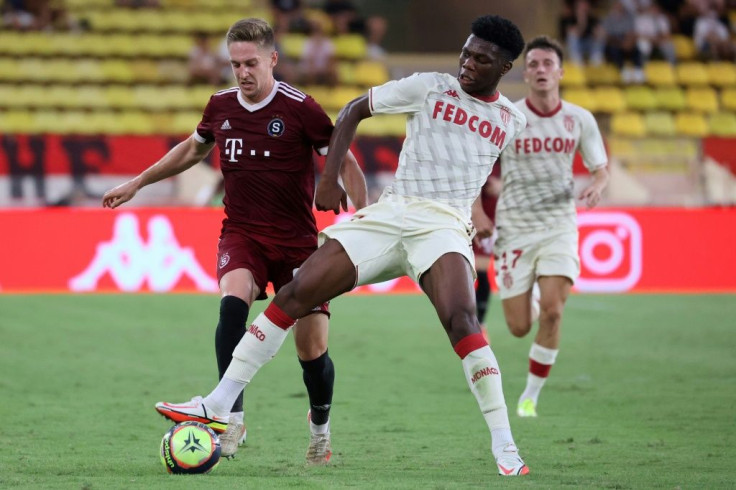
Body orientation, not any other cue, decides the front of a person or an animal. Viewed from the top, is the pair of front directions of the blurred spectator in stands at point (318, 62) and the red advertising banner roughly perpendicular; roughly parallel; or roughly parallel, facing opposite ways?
roughly parallel

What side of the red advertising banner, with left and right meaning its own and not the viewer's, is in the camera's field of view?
front

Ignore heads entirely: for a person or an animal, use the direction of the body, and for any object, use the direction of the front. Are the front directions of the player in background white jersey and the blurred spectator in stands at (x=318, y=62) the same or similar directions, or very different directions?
same or similar directions

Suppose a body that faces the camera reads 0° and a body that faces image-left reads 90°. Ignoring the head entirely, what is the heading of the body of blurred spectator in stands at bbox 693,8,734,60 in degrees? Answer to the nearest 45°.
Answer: approximately 0°

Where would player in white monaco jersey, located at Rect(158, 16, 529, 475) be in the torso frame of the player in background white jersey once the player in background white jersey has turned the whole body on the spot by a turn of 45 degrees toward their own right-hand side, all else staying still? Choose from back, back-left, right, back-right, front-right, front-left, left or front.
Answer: front-left

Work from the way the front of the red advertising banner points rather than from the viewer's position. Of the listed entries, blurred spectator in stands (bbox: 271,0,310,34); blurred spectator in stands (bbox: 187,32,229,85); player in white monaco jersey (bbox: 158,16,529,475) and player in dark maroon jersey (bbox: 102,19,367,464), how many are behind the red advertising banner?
2

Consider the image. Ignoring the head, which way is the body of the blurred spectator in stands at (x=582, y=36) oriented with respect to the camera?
toward the camera

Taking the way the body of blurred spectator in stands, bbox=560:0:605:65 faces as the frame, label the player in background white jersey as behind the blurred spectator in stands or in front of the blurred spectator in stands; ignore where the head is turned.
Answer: in front

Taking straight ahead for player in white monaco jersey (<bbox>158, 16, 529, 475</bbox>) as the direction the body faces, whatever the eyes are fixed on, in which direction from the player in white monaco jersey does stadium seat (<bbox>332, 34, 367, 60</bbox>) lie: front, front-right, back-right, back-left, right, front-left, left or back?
back

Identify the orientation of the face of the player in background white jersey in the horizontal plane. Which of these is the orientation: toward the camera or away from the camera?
toward the camera

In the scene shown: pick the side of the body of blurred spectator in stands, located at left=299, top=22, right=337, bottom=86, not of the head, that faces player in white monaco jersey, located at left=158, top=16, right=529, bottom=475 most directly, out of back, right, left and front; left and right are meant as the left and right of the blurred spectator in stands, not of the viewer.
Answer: front

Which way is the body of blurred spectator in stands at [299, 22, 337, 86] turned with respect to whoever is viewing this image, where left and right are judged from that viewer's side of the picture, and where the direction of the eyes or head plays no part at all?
facing the viewer
